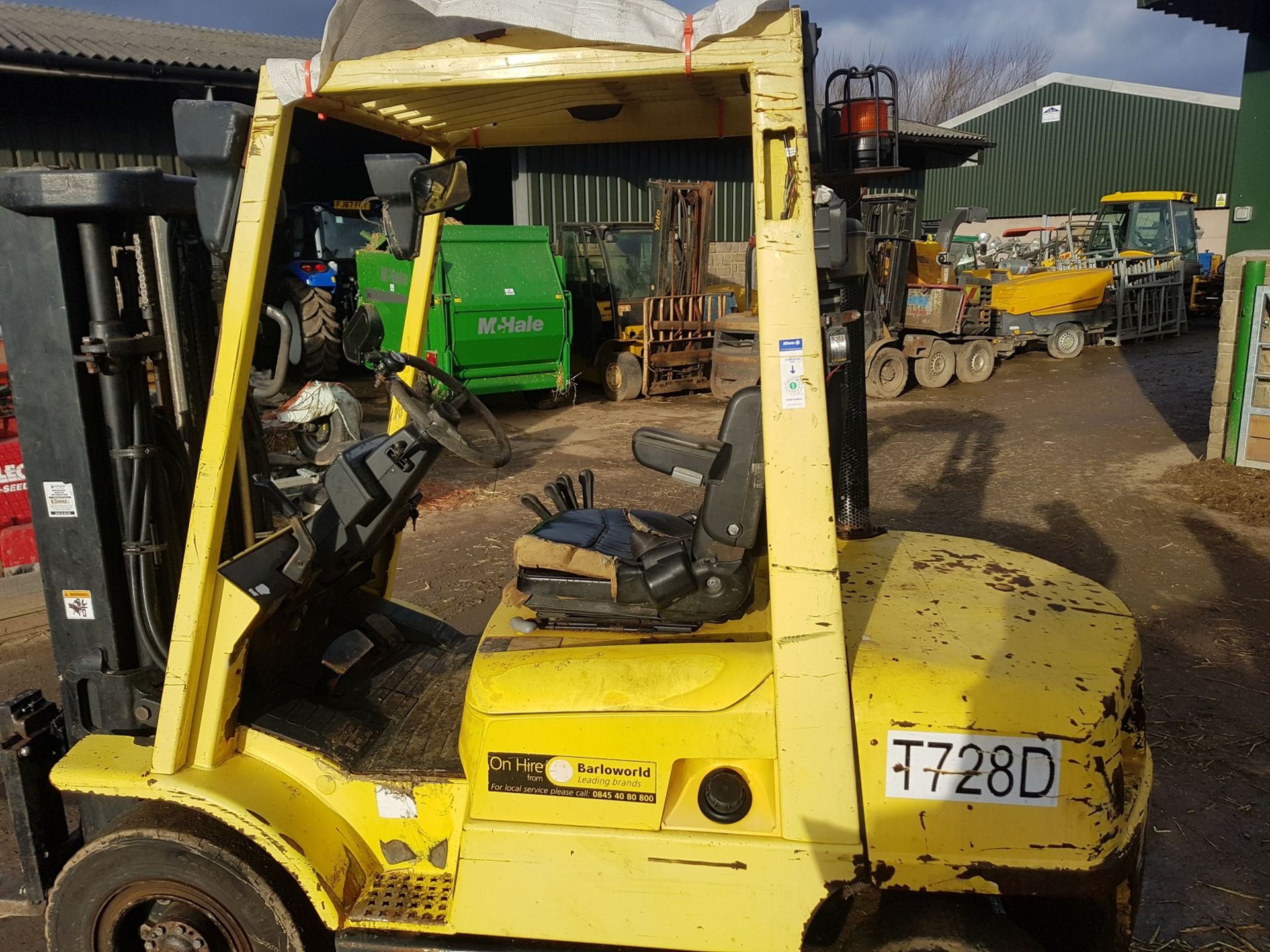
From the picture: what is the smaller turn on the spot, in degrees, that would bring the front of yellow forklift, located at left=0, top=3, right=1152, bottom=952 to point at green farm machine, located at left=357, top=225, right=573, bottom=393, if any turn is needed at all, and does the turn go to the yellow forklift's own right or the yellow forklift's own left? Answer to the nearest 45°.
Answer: approximately 90° to the yellow forklift's own right

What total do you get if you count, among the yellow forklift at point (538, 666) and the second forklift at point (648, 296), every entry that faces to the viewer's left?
1

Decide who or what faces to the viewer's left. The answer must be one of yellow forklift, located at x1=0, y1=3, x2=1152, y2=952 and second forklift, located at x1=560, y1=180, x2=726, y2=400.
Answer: the yellow forklift

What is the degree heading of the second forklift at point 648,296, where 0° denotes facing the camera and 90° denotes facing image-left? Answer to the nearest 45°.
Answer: approximately 315°

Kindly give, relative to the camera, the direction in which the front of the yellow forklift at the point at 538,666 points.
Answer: facing to the left of the viewer

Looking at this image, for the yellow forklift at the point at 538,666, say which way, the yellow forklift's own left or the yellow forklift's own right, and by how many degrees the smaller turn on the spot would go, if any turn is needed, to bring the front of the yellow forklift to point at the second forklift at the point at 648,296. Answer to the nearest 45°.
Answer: approximately 90° to the yellow forklift's own right

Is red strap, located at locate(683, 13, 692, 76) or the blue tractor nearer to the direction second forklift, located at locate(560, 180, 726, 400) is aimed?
the red strap

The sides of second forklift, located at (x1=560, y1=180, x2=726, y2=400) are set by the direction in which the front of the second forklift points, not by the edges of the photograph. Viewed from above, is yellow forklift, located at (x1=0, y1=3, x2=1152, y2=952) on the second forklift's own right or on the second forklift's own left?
on the second forklift's own right

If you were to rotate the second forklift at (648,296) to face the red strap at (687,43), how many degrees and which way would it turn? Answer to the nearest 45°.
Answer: approximately 45° to its right
